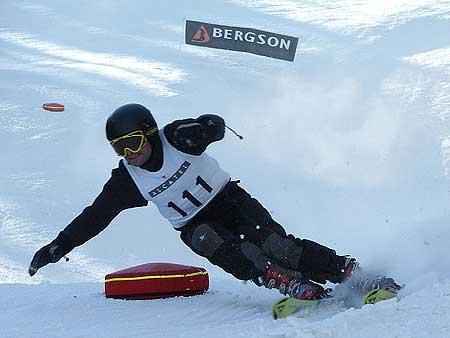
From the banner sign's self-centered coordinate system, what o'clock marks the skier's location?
The skier is roughly at 12 o'clock from the banner sign.

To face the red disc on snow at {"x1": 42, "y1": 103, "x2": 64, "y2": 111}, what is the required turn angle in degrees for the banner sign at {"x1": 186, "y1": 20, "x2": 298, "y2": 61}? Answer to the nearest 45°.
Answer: approximately 45° to its right

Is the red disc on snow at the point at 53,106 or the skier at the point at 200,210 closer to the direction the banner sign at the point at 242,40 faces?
the skier

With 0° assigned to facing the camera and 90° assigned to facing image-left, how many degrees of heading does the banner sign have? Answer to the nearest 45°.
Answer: approximately 0°

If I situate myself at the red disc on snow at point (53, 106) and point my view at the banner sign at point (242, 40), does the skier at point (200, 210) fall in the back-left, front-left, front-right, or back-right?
back-right
